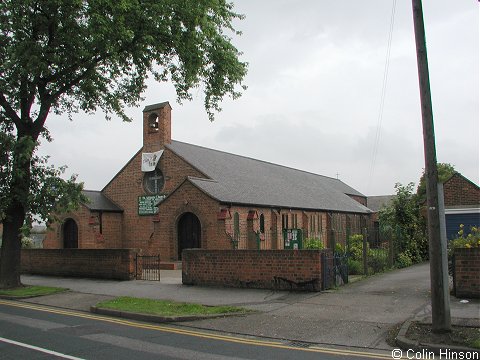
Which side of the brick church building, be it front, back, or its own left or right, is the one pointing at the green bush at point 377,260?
left

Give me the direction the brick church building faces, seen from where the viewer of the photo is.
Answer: facing the viewer and to the left of the viewer

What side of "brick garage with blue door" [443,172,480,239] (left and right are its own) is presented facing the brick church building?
right

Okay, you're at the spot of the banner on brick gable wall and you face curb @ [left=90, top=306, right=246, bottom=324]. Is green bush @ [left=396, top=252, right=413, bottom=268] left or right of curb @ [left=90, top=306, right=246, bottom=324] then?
left

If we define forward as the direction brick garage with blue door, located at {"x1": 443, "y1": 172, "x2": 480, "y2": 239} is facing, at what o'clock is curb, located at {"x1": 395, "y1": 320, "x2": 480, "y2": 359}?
The curb is roughly at 12 o'clock from the brick garage with blue door.

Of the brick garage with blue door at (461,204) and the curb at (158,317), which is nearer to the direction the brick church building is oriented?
the curb

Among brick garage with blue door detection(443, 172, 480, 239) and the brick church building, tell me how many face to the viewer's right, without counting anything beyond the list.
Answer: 0

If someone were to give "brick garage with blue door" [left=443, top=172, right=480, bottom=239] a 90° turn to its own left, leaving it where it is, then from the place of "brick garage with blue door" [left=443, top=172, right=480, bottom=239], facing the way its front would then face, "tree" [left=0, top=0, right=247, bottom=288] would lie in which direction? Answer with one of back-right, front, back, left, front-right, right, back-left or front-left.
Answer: back-right

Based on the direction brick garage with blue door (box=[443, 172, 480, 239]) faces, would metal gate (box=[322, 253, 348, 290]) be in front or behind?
in front

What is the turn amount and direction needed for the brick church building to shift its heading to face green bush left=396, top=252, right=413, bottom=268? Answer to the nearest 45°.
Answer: approximately 90° to its left

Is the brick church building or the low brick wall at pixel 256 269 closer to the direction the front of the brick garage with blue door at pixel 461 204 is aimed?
the low brick wall

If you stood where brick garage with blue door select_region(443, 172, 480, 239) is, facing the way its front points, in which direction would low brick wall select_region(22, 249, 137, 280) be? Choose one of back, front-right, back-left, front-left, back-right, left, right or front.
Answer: front-right

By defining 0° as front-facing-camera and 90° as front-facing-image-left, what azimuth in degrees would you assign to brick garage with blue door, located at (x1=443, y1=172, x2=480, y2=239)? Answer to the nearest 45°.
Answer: approximately 0°

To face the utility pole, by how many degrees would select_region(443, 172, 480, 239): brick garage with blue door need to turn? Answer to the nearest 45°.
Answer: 0° — it already faces it
